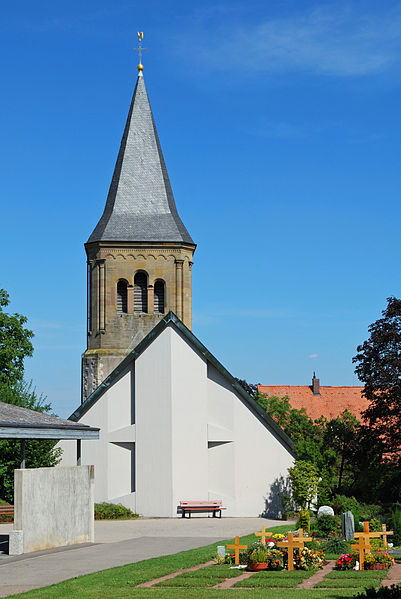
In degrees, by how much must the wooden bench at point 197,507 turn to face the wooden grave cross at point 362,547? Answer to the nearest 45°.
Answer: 0° — it already faces it

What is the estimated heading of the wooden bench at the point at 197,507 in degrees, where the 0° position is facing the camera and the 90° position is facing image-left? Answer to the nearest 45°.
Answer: approximately 0°

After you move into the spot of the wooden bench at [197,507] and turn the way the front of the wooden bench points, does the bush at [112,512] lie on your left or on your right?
on your right

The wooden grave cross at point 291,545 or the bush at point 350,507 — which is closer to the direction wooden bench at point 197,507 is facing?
the wooden grave cross

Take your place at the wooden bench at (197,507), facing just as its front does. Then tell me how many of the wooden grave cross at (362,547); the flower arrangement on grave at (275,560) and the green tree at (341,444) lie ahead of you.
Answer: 2

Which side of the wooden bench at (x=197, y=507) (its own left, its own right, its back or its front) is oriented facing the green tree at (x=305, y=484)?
left

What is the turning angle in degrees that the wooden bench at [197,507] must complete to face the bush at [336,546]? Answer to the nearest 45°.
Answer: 0° — it already faces it

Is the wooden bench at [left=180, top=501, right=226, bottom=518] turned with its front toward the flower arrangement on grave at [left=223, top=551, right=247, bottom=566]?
yes

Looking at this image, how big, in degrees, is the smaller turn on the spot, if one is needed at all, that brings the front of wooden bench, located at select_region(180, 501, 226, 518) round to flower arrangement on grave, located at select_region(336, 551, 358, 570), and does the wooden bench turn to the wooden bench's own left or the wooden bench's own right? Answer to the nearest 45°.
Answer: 0° — it already faces it

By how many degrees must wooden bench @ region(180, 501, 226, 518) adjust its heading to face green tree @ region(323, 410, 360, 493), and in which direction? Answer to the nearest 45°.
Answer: approximately 135° to its left

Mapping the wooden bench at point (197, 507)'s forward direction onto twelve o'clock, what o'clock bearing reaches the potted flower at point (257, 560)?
The potted flower is roughly at 12 o'clock from the wooden bench.
